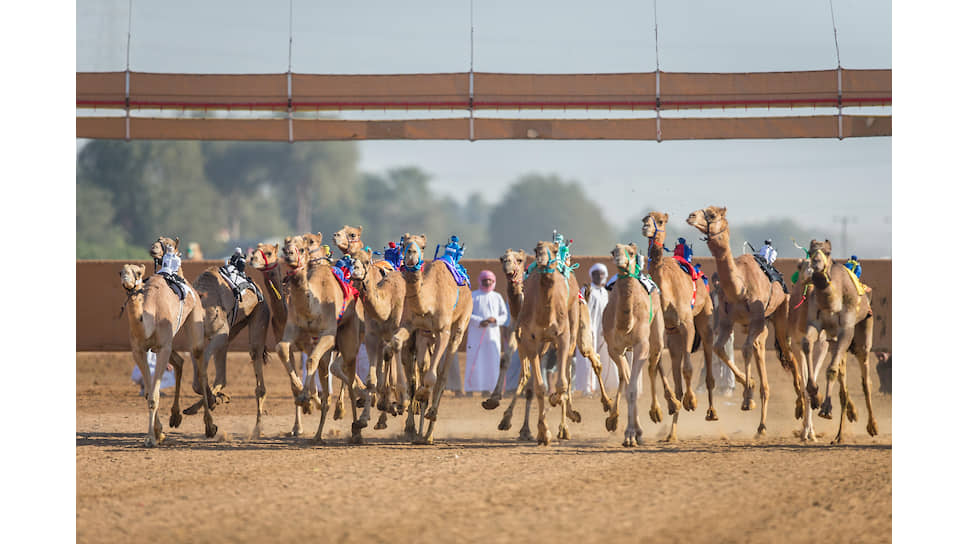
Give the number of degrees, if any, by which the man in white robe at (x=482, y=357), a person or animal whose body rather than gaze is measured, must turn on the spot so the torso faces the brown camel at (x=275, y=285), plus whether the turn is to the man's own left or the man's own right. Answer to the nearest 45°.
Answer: approximately 45° to the man's own right

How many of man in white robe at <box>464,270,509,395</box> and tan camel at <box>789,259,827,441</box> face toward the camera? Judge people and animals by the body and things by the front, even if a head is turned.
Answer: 2

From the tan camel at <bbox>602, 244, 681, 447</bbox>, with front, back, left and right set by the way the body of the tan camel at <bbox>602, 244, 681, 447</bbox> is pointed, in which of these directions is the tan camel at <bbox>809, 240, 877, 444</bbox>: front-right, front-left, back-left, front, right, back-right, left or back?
left

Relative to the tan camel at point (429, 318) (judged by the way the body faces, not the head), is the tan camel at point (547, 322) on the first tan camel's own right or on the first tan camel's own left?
on the first tan camel's own left

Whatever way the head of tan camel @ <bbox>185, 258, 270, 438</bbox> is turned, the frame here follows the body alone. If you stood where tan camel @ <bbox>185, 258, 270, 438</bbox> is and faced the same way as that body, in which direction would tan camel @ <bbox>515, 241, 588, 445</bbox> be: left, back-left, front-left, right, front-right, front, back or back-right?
left

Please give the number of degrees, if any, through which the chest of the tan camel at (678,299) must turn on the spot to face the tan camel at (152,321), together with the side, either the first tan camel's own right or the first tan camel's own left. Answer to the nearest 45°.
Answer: approximately 45° to the first tan camel's own right

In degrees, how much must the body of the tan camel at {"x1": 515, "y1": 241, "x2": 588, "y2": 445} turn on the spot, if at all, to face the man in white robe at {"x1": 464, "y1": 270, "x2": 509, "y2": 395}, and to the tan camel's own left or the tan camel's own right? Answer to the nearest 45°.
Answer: approximately 180°

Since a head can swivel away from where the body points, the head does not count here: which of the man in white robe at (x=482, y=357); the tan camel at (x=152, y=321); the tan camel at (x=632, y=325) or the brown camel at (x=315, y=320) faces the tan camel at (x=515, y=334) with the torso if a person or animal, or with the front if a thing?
the man in white robe

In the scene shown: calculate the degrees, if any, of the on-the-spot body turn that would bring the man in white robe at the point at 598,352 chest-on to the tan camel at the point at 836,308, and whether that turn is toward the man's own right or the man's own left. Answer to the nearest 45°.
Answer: approximately 45° to the man's own left
